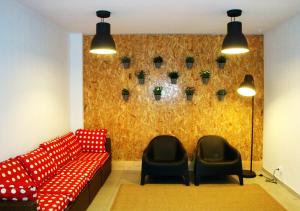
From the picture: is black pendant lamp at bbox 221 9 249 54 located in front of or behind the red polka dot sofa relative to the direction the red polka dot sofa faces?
in front

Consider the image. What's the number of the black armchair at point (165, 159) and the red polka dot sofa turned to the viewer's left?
0

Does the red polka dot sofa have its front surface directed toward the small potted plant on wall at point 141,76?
no

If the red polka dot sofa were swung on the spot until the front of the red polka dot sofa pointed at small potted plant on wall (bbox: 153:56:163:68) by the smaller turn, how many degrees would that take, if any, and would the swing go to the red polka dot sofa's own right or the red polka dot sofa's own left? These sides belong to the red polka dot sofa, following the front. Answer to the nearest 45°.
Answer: approximately 90° to the red polka dot sofa's own left

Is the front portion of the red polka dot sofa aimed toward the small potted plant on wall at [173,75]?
no

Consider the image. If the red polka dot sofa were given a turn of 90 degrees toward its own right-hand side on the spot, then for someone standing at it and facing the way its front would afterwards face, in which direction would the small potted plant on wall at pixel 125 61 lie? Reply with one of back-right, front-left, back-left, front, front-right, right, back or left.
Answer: back

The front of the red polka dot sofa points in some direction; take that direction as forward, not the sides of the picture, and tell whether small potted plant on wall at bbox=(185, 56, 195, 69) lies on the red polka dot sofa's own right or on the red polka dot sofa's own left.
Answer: on the red polka dot sofa's own left

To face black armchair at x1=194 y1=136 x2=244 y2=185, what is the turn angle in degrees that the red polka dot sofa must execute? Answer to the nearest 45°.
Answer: approximately 45° to its left

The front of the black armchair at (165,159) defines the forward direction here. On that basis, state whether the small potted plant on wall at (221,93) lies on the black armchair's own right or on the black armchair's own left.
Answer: on the black armchair's own left

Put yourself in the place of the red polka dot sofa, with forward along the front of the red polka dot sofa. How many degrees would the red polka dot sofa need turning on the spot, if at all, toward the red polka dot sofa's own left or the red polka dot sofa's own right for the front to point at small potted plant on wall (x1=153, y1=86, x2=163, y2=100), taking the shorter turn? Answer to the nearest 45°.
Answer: approximately 90° to the red polka dot sofa's own left

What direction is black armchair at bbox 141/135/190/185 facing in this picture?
toward the camera

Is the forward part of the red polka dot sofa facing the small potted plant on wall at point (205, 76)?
no
